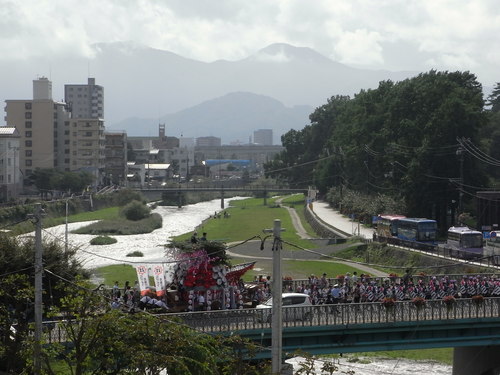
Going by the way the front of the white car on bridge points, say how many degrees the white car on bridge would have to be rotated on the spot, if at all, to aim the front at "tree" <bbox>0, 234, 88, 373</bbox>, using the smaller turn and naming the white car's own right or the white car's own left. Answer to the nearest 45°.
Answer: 0° — it already faces it

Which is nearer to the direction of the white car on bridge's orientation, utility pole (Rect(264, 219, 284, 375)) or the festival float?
the festival float

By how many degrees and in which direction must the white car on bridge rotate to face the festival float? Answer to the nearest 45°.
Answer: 0° — it already faces it

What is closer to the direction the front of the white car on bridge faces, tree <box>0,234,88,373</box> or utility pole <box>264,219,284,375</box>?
the tree

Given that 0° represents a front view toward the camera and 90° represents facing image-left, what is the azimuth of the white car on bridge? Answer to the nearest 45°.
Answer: approximately 90°

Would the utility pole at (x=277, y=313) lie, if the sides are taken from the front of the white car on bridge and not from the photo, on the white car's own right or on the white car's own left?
on the white car's own left
